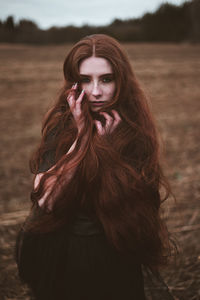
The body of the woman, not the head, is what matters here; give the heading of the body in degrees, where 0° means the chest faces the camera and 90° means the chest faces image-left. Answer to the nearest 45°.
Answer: approximately 0°

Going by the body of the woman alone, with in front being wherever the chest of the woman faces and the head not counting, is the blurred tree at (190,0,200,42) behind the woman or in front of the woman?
behind

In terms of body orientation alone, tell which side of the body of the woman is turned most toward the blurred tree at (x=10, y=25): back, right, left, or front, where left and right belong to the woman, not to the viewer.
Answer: back
